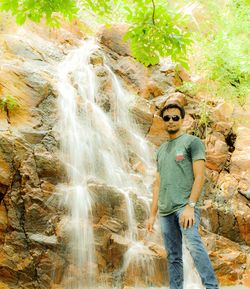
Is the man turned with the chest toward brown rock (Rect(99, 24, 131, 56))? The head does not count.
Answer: no

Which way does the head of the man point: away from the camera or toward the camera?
toward the camera

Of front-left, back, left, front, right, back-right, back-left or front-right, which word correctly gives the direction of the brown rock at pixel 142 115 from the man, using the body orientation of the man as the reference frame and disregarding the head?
back-right

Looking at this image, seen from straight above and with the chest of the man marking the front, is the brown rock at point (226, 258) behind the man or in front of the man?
behind

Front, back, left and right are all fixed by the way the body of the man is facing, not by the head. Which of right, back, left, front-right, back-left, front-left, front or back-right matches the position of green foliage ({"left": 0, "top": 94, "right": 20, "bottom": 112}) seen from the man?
right

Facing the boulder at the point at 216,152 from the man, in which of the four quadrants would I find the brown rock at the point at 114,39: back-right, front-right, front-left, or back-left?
front-left

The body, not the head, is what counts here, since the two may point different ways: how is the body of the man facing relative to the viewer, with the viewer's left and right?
facing the viewer and to the left of the viewer

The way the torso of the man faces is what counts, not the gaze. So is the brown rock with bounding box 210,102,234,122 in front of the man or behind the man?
behind
